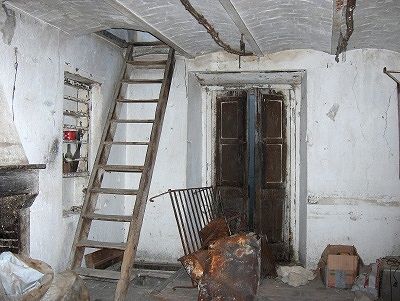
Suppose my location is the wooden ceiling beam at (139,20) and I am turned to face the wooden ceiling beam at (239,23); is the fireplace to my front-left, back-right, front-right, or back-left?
back-right

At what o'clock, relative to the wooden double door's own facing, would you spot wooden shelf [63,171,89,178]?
The wooden shelf is roughly at 2 o'clock from the wooden double door.

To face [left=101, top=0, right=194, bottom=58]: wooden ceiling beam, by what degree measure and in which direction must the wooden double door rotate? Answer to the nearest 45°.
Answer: approximately 45° to its right

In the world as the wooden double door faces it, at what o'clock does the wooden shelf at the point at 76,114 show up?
The wooden shelf is roughly at 2 o'clock from the wooden double door.

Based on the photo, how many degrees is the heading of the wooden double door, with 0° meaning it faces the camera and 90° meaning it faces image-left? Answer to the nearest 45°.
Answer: approximately 0°

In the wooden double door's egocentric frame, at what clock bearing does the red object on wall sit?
The red object on wall is roughly at 2 o'clock from the wooden double door.

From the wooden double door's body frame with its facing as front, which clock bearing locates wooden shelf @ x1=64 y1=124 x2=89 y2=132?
The wooden shelf is roughly at 2 o'clock from the wooden double door.

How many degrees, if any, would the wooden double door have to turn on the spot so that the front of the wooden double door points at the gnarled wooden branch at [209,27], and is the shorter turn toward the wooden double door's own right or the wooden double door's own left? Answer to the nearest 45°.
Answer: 0° — it already faces it

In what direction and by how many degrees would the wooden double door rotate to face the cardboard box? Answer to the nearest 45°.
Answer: approximately 45° to its left

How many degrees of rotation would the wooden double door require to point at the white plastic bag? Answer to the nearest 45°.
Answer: approximately 45° to its right

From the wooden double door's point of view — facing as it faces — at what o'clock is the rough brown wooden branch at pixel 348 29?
The rough brown wooden branch is roughly at 11 o'clock from the wooden double door.

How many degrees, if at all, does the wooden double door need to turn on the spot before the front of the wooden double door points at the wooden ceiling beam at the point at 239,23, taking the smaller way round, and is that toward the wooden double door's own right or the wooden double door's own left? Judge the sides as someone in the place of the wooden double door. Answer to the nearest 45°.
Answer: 0° — it already faces it
